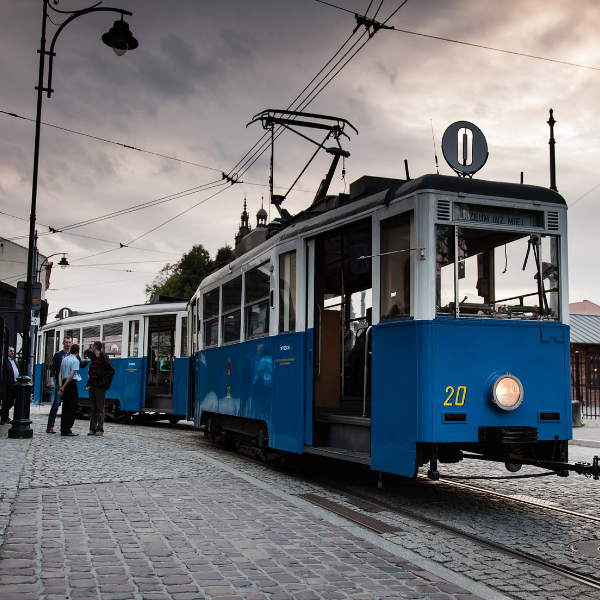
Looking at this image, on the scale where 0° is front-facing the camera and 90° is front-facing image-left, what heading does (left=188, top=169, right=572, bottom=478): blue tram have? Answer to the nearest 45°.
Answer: approximately 315°

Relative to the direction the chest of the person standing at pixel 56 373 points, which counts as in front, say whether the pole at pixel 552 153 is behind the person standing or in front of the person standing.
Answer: in front

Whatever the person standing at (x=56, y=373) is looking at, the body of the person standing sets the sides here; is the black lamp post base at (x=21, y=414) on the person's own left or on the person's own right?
on the person's own right

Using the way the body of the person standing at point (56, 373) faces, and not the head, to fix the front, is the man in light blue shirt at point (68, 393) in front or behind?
in front

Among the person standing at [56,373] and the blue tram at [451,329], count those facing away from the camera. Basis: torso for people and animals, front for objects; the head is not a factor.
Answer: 0

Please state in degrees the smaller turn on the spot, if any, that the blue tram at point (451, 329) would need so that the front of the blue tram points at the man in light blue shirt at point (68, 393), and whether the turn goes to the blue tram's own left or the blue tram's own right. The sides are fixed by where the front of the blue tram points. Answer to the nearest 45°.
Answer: approximately 180°

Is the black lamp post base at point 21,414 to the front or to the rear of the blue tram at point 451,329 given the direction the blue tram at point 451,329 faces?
to the rear

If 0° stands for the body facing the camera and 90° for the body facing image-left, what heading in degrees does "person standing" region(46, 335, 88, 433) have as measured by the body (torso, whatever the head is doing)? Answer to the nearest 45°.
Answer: approximately 315°

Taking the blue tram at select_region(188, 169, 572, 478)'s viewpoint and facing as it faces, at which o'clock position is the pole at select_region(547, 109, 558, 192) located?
The pole is roughly at 8 o'clock from the blue tram.

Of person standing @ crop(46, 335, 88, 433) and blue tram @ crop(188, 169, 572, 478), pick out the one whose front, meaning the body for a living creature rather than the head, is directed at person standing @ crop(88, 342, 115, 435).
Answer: person standing @ crop(46, 335, 88, 433)

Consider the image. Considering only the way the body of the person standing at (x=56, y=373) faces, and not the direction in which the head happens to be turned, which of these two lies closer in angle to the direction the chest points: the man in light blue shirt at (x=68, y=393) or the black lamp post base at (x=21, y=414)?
the man in light blue shirt
